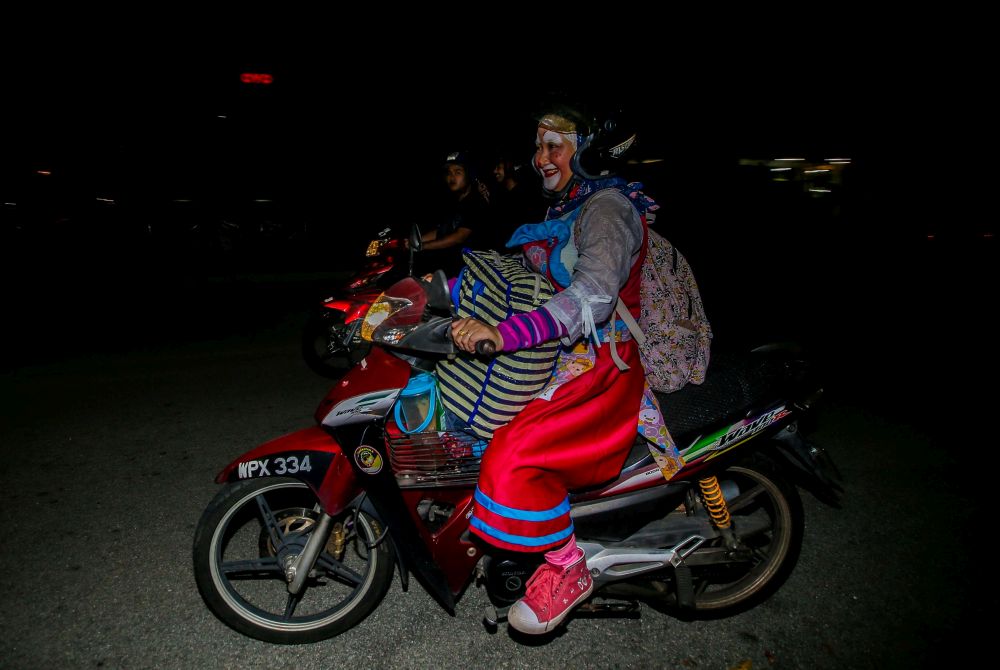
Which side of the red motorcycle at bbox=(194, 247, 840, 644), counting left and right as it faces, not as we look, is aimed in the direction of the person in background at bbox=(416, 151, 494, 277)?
right

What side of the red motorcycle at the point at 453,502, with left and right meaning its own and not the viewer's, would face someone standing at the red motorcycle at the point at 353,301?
right

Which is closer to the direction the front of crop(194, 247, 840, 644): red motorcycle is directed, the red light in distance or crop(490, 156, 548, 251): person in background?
the red light in distance

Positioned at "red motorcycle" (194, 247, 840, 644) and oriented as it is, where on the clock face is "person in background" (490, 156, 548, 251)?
The person in background is roughly at 3 o'clock from the red motorcycle.

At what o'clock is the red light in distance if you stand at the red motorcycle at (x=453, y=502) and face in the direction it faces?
The red light in distance is roughly at 2 o'clock from the red motorcycle.

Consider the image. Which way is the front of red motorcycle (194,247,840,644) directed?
to the viewer's left
